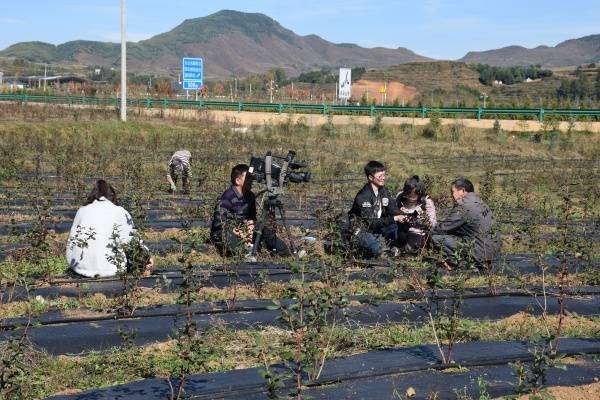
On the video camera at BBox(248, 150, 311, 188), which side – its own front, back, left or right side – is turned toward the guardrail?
left

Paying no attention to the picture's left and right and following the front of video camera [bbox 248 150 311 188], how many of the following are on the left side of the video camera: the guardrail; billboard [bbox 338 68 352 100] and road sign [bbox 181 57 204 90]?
3

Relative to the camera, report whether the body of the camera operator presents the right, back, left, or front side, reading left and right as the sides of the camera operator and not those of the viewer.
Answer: right

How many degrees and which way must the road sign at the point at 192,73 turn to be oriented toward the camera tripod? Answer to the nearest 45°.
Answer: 0° — it already faces it

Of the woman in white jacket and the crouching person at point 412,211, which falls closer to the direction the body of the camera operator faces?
the crouching person

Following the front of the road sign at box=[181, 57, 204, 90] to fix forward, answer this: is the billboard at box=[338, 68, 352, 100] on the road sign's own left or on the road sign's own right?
on the road sign's own left

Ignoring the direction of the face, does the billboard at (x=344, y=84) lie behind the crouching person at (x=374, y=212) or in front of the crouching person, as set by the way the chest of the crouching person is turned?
behind

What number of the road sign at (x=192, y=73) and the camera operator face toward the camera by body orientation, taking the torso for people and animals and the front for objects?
1

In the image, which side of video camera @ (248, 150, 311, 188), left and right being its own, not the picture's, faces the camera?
right

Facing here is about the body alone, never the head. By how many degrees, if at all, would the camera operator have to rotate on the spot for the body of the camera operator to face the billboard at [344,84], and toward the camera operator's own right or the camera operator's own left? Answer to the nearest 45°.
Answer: approximately 90° to the camera operator's own left

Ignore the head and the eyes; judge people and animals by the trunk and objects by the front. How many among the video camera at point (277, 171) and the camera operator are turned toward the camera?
0

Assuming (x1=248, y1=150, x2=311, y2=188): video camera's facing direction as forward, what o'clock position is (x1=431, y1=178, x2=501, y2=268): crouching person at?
The crouching person is roughly at 12 o'clock from the video camera.

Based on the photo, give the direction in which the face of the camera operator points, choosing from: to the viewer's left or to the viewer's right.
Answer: to the viewer's right

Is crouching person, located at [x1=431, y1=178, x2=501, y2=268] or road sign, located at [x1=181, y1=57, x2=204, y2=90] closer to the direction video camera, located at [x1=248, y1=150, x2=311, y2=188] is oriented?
the crouching person

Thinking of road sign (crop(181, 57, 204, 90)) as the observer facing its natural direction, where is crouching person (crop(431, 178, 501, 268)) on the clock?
The crouching person is roughly at 12 o'clock from the road sign.
